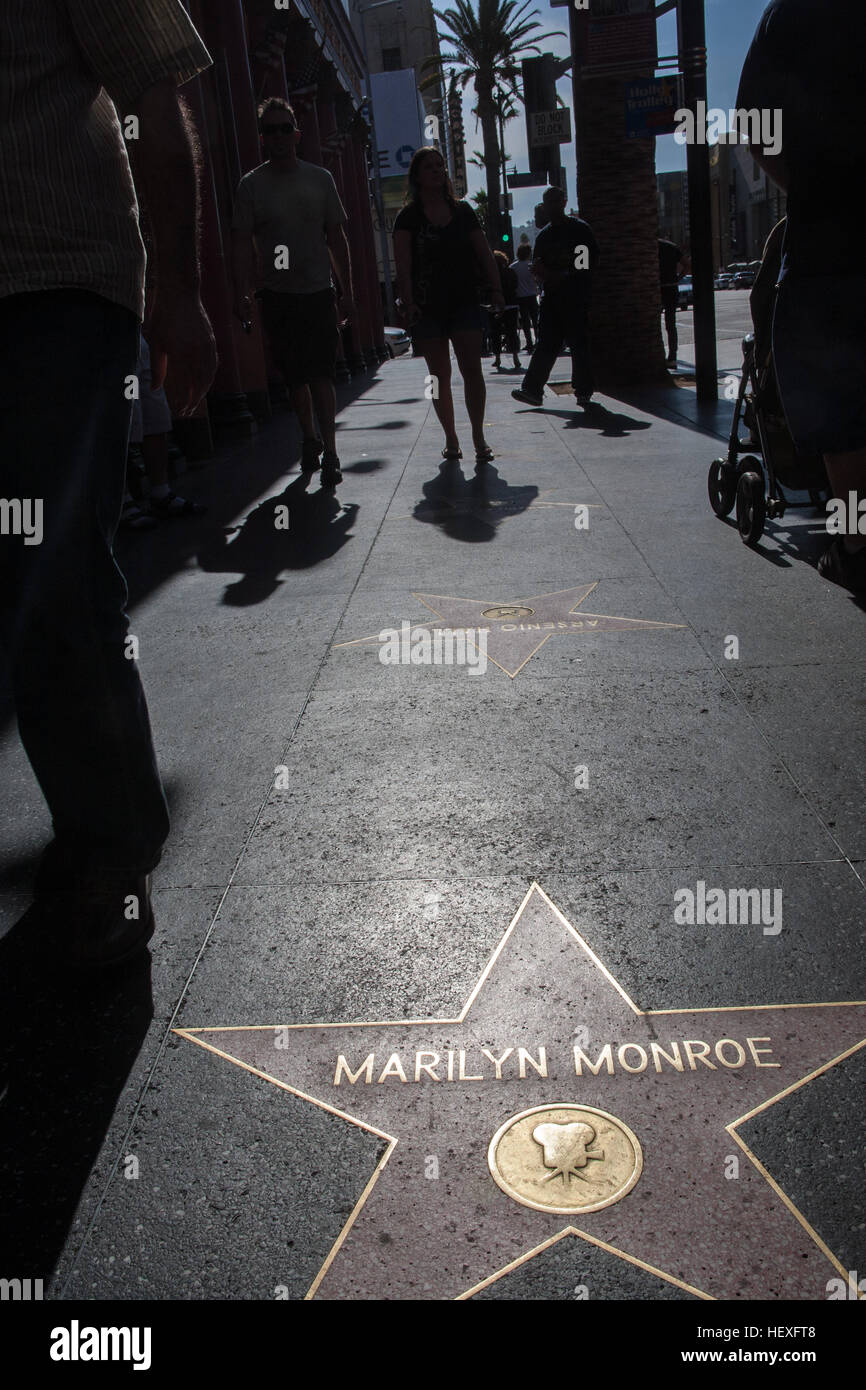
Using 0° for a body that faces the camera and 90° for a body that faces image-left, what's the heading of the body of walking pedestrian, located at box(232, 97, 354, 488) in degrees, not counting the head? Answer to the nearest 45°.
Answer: approximately 0°

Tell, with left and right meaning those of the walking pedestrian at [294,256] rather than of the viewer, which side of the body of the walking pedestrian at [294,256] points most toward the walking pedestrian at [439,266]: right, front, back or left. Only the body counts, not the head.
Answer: left

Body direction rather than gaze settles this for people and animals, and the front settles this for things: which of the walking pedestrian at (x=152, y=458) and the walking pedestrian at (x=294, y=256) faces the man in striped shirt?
the walking pedestrian at (x=294, y=256)

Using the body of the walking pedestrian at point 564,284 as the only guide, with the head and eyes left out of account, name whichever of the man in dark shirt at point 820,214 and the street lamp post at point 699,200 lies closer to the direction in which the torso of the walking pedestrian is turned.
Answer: the man in dark shirt

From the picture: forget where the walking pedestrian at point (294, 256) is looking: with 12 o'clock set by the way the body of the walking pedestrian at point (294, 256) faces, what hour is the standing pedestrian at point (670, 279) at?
the standing pedestrian at point (670, 279) is roughly at 7 o'clock from the walking pedestrian at point (294, 256).

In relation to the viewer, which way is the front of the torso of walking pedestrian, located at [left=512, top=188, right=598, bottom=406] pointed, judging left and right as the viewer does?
facing the viewer and to the left of the viewer

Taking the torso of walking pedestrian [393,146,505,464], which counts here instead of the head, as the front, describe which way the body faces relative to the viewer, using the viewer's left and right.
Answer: facing the viewer

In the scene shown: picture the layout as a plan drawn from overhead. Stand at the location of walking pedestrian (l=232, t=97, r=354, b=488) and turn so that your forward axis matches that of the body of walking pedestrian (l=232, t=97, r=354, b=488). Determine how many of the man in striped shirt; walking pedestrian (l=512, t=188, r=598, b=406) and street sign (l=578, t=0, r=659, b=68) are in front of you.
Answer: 1
